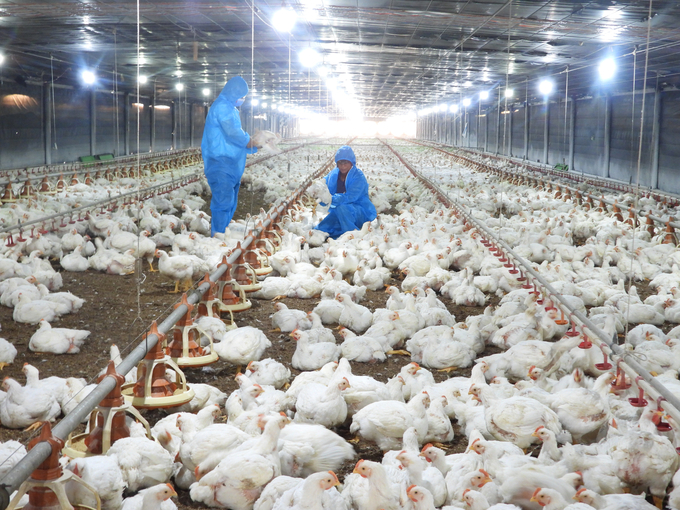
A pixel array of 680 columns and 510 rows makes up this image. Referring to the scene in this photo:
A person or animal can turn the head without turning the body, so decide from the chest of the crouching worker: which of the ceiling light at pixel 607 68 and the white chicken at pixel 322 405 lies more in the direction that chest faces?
the white chicken

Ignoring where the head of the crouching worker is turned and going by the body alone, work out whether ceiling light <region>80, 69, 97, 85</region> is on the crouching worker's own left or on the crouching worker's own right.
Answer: on the crouching worker's own right

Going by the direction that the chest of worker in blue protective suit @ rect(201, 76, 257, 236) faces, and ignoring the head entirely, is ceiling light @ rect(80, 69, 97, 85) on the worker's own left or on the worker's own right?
on the worker's own left

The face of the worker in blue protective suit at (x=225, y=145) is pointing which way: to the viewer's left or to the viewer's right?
to the viewer's right

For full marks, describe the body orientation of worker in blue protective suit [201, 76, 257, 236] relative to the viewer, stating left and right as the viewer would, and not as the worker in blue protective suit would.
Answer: facing to the right of the viewer

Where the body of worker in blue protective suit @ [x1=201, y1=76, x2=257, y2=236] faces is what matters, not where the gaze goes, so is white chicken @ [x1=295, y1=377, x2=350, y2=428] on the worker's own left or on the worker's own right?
on the worker's own right

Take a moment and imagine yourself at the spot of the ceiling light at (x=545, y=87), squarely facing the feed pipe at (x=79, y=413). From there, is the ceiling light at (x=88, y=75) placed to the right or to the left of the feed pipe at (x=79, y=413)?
right

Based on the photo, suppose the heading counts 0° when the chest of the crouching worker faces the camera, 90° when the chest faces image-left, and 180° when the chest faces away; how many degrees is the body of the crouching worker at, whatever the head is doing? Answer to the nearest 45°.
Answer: approximately 45°
